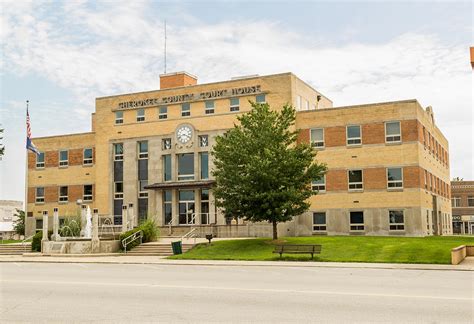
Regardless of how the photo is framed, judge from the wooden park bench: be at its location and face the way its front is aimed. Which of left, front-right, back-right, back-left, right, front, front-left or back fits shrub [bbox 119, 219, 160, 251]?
back-right

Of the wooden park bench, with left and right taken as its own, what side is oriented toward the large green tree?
back

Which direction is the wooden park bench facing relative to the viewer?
toward the camera

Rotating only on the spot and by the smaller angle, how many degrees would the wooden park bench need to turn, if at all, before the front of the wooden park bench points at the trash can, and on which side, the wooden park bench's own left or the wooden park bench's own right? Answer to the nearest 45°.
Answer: approximately 135° to the wooden park bench's own right

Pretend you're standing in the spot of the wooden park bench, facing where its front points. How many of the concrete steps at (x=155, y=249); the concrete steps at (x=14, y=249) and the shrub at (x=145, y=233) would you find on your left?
0

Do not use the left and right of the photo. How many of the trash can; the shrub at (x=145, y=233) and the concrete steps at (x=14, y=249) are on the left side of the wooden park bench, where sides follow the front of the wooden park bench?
0

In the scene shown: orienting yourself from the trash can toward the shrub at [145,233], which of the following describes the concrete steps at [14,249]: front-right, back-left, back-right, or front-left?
front-left

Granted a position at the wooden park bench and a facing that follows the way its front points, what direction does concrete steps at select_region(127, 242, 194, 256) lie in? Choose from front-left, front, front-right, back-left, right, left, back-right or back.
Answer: back-right

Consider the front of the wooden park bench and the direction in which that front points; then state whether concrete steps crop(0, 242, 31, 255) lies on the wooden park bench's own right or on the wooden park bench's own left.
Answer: on the wooden park bench's own right
